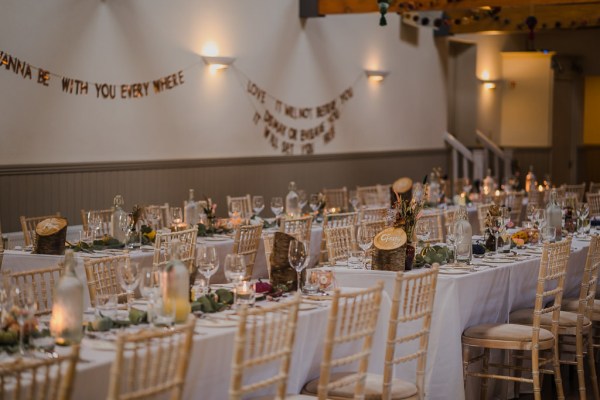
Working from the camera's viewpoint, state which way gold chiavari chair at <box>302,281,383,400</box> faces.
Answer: facing away from the viewer and to the left of the viewer

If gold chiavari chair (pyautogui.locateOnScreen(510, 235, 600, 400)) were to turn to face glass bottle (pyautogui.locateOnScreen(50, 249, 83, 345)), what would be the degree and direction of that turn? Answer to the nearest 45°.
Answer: approximately 90° to its left

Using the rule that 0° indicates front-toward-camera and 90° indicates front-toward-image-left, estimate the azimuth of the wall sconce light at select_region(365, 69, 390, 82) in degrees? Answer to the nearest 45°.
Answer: approximately 315°

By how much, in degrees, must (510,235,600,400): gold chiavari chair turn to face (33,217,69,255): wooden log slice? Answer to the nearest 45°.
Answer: approximately 45° to its left

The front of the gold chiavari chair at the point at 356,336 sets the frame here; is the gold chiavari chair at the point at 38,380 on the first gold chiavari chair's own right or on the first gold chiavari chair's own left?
on the first gold chiavari chair's own left

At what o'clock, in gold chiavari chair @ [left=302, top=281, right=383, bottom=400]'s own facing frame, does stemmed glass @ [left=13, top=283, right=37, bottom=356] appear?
The stemmed glass is roughly at 10 o'clock from the gold chiavari chair.

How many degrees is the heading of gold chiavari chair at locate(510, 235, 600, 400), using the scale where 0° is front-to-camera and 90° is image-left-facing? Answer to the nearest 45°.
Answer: approximately 135°

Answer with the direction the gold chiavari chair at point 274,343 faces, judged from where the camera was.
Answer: facing away from the viewer and to the left of the viewer

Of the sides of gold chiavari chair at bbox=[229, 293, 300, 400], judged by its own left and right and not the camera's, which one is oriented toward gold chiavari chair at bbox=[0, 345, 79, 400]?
left
